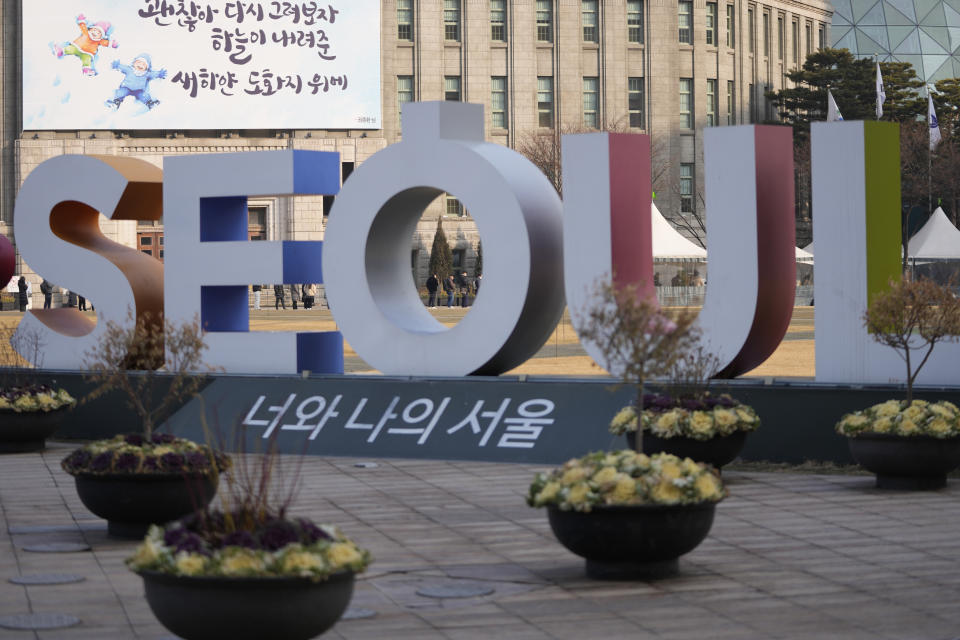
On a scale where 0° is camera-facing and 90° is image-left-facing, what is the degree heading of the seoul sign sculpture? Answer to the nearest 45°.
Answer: approximately 45°

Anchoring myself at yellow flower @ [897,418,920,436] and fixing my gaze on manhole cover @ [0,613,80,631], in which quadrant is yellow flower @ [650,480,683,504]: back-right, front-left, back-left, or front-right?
front-left

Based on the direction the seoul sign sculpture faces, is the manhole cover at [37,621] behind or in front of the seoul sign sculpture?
in front

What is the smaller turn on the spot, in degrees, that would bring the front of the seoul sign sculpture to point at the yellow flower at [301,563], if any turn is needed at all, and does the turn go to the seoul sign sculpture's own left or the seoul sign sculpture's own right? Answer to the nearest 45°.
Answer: approximately 45° to the seoul sign sculpture's own left

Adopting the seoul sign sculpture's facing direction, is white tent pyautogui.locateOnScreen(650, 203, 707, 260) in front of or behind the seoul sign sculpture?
behind

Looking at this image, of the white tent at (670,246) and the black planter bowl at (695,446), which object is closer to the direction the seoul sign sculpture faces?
the black planter bowl

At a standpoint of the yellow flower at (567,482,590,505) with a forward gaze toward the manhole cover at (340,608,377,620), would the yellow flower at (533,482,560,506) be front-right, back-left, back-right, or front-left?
front-right

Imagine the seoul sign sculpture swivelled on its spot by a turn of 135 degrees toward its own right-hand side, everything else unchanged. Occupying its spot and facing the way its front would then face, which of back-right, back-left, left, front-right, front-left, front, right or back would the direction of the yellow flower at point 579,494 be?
back

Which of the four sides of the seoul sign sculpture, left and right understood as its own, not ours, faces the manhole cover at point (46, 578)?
front

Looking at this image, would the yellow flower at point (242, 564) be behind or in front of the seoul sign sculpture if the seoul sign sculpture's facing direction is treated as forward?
in front

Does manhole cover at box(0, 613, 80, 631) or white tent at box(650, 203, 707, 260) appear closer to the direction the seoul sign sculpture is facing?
the manhole cover

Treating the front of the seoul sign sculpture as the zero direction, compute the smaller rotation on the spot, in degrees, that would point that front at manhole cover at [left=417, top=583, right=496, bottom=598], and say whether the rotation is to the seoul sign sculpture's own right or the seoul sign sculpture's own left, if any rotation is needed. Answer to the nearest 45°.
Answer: approximately 45° to the seoul sign sculpture's own left

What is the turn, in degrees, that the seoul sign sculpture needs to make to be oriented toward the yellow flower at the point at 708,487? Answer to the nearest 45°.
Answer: approximately 45° to its left

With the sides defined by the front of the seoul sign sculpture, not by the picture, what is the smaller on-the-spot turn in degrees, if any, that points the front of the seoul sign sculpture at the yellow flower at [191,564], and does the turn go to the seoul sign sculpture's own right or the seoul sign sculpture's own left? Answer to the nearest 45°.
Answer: approximately 45° to the seoul sign sculpture's own left

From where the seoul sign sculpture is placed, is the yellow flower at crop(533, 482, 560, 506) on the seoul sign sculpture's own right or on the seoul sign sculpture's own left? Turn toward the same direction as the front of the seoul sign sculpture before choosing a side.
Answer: on the seoul sign sculpture's own left

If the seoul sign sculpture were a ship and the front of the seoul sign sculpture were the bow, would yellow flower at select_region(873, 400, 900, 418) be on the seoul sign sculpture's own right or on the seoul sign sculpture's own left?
on the seoul sign sculpture's own left
